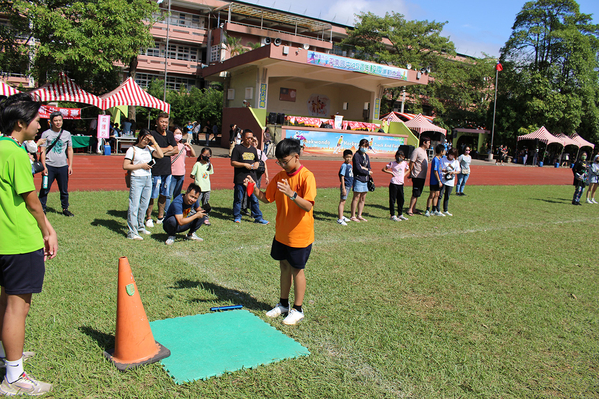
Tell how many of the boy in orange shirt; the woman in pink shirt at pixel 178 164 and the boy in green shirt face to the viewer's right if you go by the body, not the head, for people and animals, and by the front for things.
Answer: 1

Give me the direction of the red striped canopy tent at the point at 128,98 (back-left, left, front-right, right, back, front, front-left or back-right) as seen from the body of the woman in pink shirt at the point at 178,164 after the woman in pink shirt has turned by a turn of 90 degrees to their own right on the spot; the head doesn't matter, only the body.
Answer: right

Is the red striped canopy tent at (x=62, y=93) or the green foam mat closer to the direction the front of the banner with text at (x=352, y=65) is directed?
the green foam mat

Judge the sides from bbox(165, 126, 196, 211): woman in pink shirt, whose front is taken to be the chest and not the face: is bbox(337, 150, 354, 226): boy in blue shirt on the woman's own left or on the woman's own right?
on the woman's own left

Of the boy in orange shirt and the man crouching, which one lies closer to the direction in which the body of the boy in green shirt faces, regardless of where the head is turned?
the boy in orange shirt

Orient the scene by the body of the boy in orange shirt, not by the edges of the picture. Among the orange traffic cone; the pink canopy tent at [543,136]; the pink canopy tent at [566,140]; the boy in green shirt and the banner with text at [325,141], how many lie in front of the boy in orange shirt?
2

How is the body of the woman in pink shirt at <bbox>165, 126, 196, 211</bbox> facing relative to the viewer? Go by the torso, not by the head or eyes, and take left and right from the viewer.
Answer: facing the viewer

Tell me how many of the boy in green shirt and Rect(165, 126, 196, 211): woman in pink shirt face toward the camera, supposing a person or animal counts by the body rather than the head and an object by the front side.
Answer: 1

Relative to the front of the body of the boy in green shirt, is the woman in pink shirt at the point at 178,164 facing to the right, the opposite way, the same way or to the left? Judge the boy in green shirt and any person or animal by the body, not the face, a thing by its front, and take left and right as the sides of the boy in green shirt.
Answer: to the right

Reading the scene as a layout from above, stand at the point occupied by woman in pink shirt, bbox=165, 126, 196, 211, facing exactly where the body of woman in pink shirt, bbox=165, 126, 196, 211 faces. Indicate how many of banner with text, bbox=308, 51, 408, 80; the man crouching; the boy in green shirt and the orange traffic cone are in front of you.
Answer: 3

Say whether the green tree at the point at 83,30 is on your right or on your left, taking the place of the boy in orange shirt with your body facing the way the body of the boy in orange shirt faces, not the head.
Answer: on your right

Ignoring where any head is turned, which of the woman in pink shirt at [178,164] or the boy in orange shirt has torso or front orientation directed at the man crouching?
the woman in pink shirt

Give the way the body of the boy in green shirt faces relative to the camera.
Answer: to the viewer's right

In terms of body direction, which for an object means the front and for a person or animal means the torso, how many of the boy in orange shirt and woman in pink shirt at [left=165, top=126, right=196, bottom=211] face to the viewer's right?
0

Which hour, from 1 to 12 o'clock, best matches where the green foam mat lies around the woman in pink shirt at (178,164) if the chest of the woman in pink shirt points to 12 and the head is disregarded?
The green foam mat is roughly at 12 o'clock from the woman in pink shirt.

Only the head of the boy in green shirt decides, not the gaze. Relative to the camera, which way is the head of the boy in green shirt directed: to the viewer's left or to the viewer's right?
to the viewer's right

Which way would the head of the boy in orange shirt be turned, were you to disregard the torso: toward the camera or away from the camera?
toward the camera

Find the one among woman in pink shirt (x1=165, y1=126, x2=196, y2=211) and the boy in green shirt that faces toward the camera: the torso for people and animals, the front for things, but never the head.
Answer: the woman in pink shirt

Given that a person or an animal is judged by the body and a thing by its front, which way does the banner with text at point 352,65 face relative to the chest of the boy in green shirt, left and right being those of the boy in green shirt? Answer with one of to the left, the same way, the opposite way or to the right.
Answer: to the right
